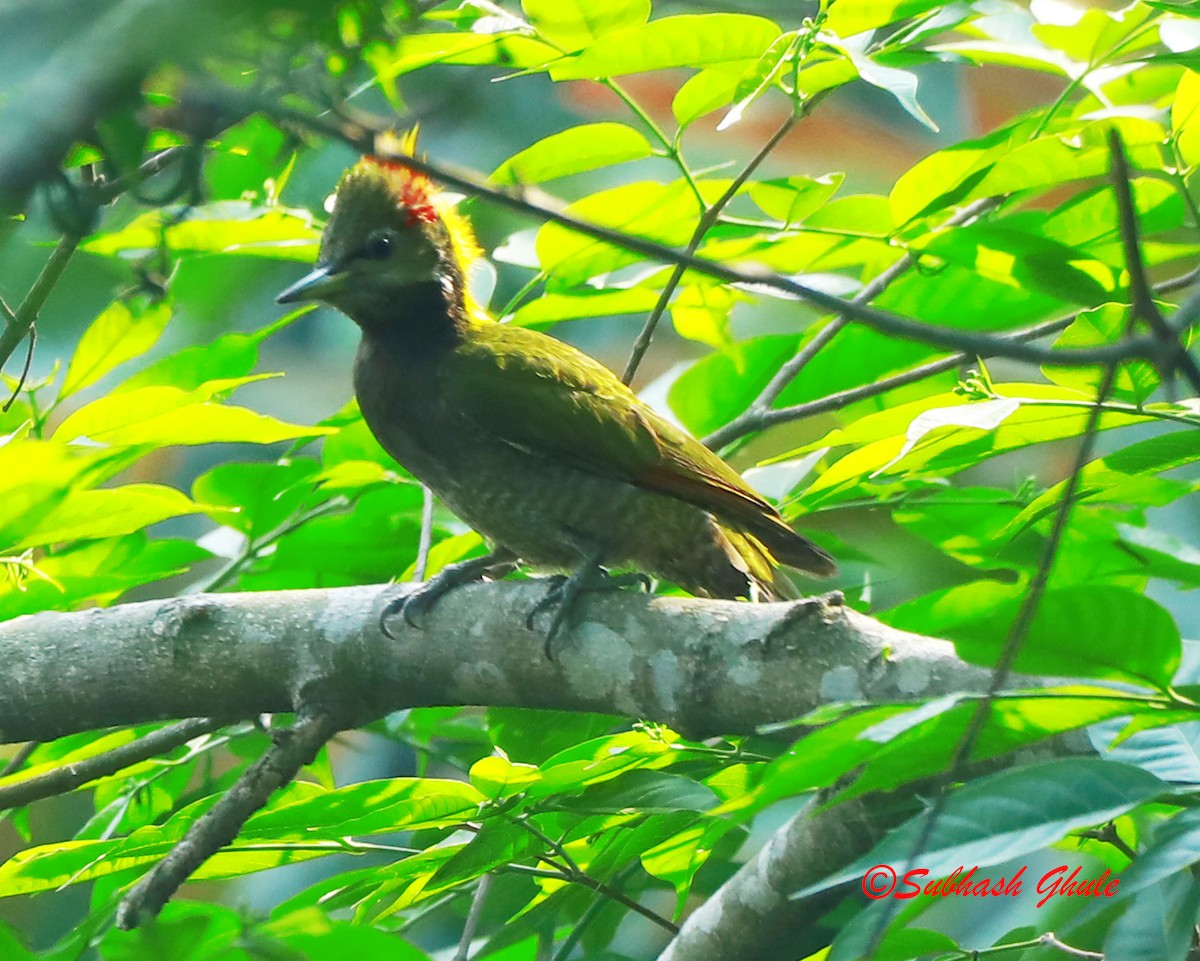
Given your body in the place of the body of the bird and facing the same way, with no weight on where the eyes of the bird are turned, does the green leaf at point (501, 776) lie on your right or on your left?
on your left

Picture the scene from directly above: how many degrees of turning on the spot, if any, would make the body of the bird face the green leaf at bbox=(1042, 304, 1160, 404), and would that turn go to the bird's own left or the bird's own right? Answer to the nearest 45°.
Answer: approximately 135° to the bird's own left

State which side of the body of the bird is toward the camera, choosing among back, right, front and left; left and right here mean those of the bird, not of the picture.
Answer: left

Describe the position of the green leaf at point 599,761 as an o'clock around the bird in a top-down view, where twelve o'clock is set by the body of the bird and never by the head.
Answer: The green leaf is roughly at 9 o'clock from the bird.
